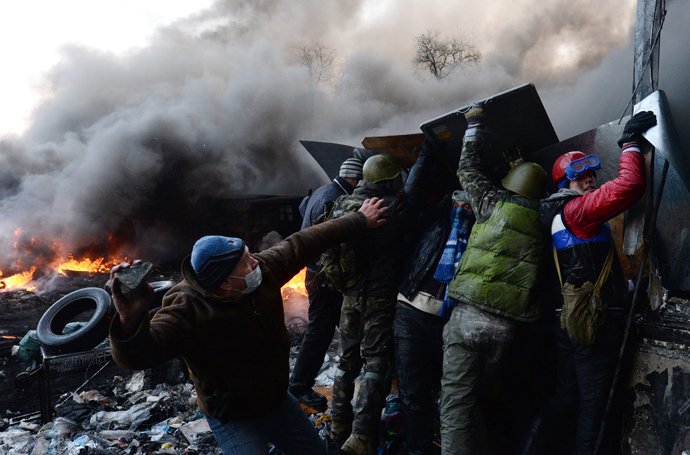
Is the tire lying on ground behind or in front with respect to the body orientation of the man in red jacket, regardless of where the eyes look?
behind

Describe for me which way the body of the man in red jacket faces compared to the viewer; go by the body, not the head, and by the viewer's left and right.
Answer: facing to the right of the viewer

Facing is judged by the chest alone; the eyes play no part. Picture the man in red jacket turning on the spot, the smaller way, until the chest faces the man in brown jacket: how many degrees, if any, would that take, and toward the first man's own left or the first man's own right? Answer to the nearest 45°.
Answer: approximately 135° to the first man's own right
